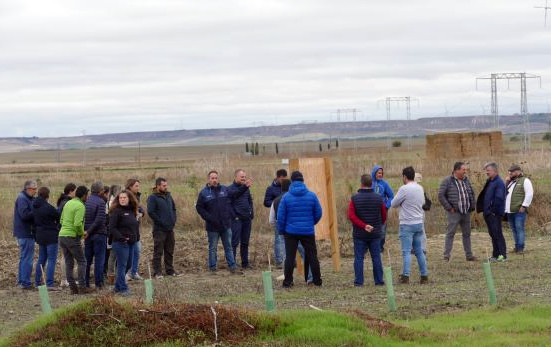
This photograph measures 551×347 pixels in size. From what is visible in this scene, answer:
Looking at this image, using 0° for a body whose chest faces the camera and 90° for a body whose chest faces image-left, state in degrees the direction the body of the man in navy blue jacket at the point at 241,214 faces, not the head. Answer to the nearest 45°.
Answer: approximately 315°

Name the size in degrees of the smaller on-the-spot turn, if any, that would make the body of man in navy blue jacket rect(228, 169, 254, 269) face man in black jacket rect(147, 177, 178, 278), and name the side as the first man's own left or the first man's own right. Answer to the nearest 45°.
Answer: approximately 90° to the first man's own right

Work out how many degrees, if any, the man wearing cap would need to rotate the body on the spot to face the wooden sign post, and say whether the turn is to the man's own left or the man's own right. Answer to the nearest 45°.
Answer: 0° — they already face it

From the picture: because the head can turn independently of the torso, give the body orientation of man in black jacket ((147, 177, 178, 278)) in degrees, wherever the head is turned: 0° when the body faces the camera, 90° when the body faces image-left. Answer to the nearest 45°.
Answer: approximately 315°

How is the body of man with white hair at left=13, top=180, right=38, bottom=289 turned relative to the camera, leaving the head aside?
to the viewer's right

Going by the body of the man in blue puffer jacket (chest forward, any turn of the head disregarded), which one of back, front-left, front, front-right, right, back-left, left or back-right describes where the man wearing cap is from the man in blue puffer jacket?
front-right

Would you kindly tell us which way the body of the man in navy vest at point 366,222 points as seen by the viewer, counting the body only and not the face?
away from the camera

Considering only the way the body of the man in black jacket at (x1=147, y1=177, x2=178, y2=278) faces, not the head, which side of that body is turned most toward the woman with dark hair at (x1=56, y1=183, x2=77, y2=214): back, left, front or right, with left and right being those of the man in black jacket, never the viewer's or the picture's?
right

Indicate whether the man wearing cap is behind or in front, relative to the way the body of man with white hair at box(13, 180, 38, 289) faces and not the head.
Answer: in front

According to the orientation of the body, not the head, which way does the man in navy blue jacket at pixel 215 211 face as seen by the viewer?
toward the camera

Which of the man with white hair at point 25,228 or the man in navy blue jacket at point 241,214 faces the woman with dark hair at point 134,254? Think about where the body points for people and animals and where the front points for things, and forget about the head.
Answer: the man with white hair

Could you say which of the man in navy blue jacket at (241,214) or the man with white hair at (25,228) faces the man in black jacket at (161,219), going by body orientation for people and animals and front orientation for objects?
the man with white hair

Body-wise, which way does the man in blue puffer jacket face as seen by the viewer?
away from the camera

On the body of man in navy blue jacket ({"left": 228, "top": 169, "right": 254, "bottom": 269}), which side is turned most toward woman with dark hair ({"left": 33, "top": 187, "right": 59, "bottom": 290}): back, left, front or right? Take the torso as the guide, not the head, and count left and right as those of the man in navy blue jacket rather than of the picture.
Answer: right

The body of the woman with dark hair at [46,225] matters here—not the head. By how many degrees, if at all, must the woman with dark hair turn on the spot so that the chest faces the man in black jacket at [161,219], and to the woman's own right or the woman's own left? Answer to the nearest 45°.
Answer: approximately 45° to the woman's own right

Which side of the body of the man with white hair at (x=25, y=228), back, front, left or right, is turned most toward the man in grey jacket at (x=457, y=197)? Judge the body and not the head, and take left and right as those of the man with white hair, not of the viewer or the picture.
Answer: front

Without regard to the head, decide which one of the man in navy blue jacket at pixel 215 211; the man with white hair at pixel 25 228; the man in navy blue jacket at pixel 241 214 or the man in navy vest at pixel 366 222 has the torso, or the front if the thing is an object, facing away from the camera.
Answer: the man in navy vest at pixel 366 222

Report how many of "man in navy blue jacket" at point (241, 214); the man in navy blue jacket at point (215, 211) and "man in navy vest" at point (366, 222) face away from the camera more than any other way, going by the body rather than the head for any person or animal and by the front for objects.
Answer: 1

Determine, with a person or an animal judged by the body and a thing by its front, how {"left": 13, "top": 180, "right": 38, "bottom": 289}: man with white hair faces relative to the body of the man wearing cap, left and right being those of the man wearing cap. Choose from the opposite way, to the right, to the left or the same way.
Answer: the opposite way

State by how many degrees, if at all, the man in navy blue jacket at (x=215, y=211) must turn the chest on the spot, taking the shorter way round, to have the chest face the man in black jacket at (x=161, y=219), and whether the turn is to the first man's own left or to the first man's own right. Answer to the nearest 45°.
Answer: approximately 90° to the first man's own right

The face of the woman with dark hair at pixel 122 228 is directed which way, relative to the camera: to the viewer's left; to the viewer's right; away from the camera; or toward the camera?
toward the camera
